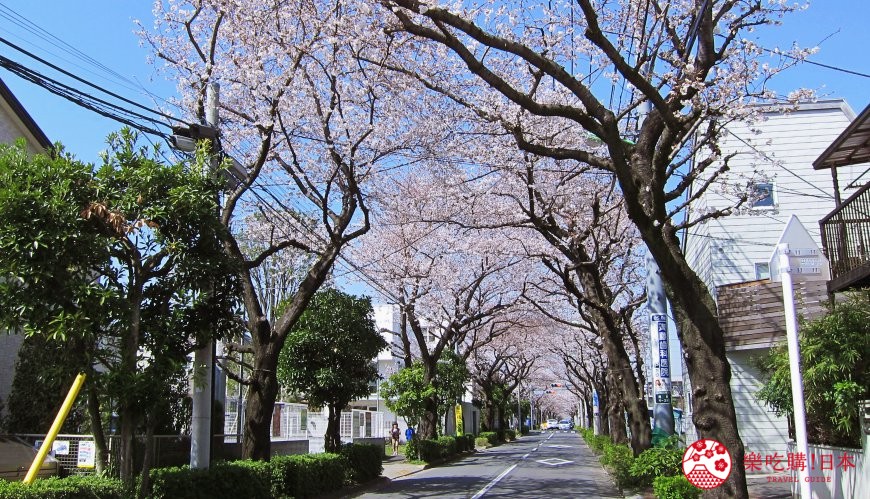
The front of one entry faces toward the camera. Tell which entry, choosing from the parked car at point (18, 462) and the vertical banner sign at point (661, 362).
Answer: the vertical banner sign

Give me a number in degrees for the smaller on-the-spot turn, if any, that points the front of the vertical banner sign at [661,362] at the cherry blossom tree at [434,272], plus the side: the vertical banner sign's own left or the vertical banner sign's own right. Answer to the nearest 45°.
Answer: approximately 135° to the vertical banner sign's own right

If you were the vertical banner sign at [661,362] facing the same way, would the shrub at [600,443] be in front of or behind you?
behind

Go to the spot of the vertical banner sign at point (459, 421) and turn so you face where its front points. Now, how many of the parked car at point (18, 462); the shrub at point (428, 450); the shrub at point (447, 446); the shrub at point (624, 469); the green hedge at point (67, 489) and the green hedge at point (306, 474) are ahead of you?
6

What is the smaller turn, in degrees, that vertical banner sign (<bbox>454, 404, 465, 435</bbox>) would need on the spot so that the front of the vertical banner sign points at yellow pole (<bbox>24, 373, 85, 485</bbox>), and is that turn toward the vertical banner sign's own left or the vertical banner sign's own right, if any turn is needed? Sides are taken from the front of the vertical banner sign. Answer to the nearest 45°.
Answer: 0° — it already faces it

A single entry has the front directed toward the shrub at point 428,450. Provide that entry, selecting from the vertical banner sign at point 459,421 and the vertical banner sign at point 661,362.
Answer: the vertical banner sign at point 459,421

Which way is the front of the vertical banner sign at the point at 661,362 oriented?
toward the camera

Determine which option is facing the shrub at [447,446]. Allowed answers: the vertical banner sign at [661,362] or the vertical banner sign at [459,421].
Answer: the vertical banner sign at [459,421]

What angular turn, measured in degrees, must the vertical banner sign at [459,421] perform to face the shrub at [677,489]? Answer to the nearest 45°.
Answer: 0° — it already faces it

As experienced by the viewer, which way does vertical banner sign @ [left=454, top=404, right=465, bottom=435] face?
facing the viewer

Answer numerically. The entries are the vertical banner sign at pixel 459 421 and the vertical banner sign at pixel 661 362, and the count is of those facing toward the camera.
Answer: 2
